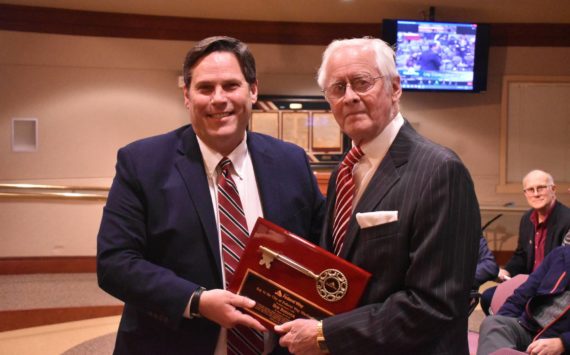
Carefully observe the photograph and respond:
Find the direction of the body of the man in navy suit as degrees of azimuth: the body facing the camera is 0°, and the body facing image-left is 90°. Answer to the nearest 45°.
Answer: approximately 0°

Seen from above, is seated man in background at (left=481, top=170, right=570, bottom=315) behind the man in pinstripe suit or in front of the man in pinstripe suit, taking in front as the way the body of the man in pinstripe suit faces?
behind
